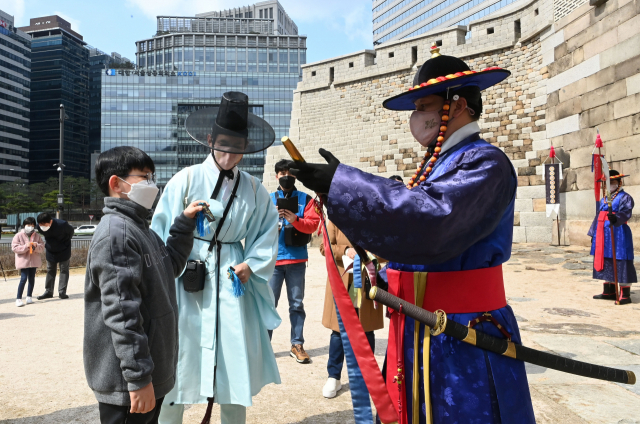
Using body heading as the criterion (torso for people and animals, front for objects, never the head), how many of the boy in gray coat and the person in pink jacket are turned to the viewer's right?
1

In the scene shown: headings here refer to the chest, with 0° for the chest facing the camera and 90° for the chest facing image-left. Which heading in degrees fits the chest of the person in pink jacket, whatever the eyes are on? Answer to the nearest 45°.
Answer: approximately 0°

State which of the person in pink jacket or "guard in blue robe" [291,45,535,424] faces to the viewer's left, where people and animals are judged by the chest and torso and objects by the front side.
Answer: the guard in blue robe

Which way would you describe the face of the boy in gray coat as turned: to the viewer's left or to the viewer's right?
to the viewer's right

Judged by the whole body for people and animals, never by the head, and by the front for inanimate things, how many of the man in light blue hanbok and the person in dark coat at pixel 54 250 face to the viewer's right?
0

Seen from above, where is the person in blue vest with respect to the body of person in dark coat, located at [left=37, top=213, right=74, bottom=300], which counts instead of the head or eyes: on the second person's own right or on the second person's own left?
on the second person's own left

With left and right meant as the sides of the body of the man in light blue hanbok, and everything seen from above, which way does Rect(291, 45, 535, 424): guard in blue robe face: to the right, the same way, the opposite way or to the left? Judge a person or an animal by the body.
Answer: to the right

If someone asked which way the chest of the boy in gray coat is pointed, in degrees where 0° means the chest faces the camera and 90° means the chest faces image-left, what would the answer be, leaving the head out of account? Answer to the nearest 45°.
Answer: approximately 270°

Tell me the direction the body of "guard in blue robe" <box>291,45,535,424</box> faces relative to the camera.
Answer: to the viewer's left

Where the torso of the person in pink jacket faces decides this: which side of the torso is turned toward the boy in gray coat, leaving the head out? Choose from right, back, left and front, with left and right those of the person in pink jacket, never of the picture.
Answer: front

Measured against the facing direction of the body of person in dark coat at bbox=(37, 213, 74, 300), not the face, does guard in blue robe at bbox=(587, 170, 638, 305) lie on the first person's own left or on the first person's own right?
on the first person's own left

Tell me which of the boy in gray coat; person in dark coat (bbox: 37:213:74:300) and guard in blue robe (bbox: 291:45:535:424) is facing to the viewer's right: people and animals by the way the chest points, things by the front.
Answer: the boy in gray coat

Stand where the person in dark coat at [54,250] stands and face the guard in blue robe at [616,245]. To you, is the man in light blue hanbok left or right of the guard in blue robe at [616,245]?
right

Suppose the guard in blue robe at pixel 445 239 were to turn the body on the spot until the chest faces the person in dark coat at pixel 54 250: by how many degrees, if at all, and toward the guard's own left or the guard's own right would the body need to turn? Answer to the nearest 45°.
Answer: approximately 45° to the guard's own right
